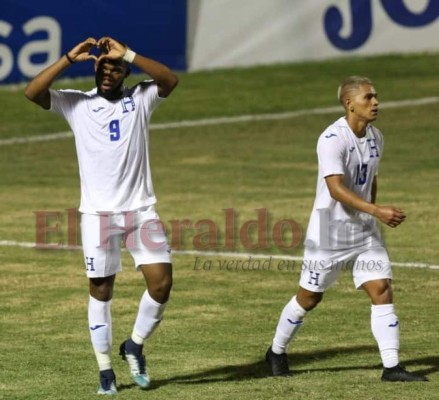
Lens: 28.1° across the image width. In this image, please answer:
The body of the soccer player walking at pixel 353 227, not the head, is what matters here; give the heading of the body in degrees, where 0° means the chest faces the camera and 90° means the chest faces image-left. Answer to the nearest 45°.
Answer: approximately 315°

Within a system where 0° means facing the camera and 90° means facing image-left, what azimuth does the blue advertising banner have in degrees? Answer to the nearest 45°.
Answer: approximately 0°

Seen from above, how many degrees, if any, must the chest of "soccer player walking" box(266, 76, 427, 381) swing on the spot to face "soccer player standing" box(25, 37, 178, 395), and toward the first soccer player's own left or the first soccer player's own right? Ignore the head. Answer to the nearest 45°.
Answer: approximately 135° to the first soccer player's own right

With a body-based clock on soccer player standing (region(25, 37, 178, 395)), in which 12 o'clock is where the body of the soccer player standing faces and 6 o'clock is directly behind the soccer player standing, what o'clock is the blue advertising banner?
The blue advertising banner is roughly at 6 o'clock from the soccer player standing.

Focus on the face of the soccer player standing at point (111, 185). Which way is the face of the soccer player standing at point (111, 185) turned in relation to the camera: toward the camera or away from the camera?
toward the camera

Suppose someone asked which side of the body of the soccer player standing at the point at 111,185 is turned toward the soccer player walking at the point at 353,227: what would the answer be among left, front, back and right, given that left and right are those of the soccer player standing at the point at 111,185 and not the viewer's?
left

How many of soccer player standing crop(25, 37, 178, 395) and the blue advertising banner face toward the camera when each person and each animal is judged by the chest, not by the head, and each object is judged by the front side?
2

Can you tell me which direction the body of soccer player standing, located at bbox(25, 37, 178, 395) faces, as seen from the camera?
toward the camera

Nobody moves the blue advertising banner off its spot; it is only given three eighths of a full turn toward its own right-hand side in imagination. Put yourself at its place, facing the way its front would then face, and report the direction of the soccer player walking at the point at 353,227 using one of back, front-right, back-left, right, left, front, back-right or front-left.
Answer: back-left

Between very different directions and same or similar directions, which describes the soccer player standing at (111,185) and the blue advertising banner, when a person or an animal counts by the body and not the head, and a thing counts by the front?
same or similar directions

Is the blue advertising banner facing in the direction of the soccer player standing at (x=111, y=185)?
yes
